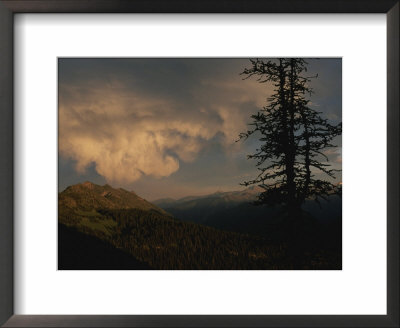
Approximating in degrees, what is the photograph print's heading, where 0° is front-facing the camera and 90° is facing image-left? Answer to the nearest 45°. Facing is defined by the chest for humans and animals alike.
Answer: approximately 0°
